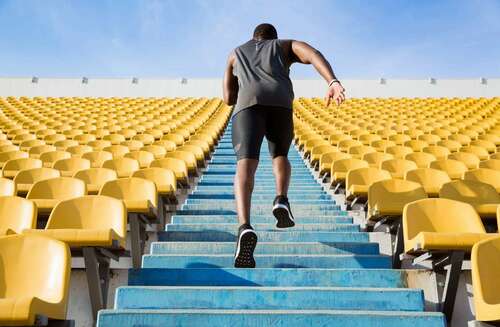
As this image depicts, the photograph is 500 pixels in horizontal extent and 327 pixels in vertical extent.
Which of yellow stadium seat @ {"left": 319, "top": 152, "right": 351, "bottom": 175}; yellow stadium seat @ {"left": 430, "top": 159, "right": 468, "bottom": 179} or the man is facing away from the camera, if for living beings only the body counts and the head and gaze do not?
the man

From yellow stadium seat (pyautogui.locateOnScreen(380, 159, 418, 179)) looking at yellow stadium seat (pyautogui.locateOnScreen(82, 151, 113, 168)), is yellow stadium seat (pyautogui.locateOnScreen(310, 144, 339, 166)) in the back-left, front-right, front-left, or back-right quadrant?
front-right

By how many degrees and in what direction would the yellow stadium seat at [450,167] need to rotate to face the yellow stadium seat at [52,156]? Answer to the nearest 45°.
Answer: approximately 135° to its right

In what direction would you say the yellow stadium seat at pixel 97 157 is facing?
toward the camera

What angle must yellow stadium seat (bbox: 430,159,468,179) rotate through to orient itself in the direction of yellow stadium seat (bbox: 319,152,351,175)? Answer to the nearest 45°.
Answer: approximately 135° to its right

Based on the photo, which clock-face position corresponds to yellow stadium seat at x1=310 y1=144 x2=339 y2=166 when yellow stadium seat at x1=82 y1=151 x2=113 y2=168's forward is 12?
yellow stadium seat at x1=310 y1=144 x2=339 y2=166 is roughly at 9 o'clock from yellow stadium seat at x1=82 y1=151 x2=113 y2=168.

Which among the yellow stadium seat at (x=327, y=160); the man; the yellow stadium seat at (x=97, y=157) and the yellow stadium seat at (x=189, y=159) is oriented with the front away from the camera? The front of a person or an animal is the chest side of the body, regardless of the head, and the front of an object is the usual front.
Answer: the man

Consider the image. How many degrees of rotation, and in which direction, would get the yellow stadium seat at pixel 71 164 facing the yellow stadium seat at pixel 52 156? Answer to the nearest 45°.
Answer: approximately 135° to its right

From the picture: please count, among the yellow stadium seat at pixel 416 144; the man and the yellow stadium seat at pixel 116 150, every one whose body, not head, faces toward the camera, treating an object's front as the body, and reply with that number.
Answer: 2

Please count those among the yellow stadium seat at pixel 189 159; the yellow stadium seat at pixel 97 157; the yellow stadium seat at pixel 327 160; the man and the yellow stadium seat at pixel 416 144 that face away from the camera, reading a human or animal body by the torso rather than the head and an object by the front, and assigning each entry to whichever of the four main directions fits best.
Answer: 1

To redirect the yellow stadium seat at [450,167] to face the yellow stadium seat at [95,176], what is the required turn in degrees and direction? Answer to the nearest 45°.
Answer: approximately 90° to its right

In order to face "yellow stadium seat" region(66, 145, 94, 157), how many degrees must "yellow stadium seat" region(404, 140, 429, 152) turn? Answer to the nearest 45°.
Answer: approximately 45° to its right

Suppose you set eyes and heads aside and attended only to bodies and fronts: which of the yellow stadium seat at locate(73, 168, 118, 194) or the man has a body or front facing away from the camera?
the man

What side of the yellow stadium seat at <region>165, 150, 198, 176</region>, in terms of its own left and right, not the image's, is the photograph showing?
front

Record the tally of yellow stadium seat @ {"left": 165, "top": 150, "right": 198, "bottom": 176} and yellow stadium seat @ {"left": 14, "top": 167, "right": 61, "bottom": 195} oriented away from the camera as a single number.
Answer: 0

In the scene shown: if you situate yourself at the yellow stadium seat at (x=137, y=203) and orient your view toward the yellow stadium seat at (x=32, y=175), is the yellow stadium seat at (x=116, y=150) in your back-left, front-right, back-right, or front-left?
front-right

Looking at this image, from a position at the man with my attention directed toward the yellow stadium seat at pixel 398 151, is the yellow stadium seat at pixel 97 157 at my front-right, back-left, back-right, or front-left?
front-left

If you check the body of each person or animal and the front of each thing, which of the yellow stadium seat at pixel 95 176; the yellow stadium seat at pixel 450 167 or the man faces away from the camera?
the man

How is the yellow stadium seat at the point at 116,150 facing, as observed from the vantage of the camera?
facing the viewer

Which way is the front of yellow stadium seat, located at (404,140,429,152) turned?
toward the camera

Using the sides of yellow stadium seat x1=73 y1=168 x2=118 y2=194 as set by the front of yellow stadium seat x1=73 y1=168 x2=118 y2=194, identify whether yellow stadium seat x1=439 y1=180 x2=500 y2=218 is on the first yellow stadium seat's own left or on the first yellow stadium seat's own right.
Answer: on the first yellow stadium seat's own left
